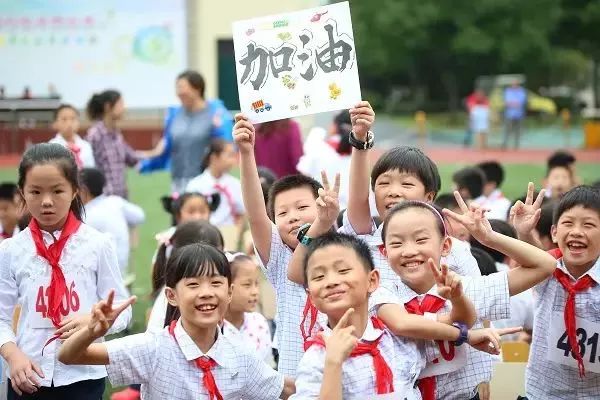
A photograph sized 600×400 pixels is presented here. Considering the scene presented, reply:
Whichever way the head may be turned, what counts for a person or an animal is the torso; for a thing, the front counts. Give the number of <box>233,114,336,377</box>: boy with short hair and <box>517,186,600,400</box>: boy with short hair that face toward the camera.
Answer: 2

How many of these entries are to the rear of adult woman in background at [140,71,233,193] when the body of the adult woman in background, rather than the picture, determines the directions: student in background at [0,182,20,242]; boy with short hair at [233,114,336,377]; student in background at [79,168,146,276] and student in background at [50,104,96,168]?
0

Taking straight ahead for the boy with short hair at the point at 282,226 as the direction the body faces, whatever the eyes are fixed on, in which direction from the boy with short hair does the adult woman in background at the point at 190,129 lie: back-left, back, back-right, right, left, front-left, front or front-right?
back

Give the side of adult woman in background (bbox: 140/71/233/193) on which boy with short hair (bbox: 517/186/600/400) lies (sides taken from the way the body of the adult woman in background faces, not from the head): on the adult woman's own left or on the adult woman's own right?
on the adult woman's own left

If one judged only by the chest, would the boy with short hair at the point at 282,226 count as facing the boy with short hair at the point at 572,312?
no

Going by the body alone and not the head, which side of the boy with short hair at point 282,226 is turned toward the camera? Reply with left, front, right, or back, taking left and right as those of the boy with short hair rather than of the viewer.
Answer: front

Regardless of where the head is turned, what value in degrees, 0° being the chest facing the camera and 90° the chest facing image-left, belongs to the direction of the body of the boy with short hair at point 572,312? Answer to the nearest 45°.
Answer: approximately 0°

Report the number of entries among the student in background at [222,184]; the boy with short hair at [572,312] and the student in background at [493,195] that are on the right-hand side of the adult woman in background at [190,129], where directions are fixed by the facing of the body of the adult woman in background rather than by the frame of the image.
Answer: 0

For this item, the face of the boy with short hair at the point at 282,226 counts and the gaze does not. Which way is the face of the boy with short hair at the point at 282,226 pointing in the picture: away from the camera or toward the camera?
toward the camera

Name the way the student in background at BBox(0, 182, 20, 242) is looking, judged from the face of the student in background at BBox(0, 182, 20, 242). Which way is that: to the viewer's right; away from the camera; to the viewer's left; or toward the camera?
toward the camera

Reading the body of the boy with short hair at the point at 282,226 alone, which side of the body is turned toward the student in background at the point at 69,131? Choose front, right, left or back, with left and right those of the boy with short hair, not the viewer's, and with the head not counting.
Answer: back

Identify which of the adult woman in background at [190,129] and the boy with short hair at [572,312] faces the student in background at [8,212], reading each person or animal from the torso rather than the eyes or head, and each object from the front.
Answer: the adult woman in background

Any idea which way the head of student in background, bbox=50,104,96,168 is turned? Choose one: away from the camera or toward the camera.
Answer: toward the camera

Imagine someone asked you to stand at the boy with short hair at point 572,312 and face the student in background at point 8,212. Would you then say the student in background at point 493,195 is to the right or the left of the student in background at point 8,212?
right

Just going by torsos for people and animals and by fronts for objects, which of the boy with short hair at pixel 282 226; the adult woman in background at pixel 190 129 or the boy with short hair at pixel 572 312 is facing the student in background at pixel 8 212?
the adult woman in background

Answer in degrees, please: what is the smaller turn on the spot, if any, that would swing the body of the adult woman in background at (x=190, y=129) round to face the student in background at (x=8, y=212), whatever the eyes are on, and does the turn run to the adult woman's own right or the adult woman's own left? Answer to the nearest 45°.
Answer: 0° — they already face them
